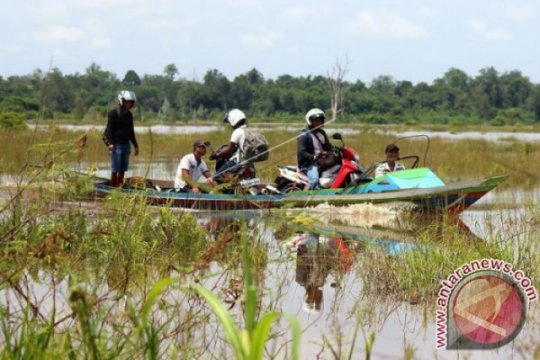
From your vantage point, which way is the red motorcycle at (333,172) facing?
to the viewer's right

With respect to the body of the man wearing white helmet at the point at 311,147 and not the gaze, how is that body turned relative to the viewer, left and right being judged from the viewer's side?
facing the viewer and to the right of the viewer

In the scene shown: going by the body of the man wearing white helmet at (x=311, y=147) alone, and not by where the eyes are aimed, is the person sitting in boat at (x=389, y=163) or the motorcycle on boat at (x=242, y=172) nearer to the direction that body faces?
the person sitting in boat

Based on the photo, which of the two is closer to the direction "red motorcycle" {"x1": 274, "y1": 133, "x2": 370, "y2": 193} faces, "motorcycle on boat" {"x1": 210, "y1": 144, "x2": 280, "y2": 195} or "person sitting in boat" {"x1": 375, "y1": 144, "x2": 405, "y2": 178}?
the person sitting in boat

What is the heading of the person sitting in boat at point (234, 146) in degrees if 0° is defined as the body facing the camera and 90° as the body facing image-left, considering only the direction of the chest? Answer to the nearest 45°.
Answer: approximately 90°

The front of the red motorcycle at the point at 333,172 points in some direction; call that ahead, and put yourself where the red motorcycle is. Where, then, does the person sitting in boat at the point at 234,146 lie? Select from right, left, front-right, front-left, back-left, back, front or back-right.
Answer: back

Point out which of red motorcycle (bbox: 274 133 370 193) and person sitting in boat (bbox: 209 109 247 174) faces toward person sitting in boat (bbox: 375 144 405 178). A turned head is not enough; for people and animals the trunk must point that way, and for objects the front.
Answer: the red motorcycle

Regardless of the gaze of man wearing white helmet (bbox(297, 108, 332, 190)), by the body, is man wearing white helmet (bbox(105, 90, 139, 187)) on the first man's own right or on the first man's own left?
on the first man's own right

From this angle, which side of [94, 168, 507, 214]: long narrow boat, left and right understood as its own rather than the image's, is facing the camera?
right

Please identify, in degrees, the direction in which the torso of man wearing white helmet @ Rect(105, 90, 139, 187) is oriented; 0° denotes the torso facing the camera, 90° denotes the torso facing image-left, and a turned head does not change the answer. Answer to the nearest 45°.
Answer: approximately 315°
